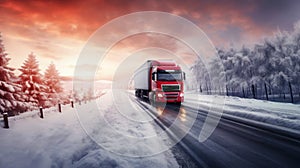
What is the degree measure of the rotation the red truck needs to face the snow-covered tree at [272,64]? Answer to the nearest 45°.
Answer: approximately 90° to its left

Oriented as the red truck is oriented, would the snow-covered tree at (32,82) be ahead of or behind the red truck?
behind

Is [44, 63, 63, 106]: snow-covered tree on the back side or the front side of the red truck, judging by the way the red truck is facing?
on the back side
